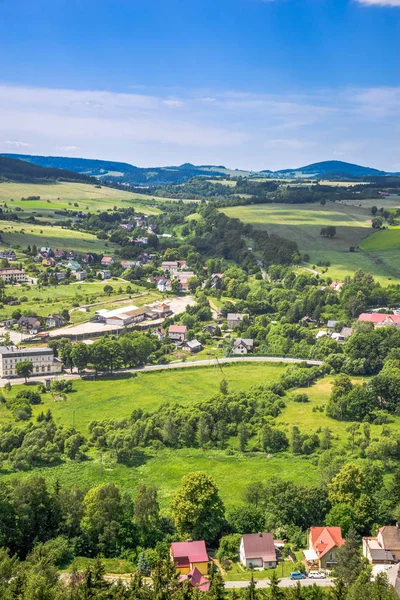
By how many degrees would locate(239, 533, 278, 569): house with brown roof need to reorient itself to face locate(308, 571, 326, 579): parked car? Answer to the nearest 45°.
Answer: approximately 90° to its left

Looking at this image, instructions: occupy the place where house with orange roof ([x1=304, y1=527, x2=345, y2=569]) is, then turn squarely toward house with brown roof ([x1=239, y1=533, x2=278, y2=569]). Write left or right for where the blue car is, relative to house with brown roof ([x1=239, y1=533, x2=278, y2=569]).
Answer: left

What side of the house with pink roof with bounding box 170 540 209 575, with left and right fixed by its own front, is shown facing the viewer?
front

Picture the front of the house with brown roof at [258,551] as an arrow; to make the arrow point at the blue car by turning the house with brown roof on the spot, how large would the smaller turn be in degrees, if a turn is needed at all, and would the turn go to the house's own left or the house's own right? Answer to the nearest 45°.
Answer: approximately 45° to the house's own left

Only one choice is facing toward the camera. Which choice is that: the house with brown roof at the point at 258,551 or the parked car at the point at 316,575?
the house with brown roof

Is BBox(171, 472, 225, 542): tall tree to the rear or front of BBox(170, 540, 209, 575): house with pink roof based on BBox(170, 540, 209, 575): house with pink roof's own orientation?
to the rear

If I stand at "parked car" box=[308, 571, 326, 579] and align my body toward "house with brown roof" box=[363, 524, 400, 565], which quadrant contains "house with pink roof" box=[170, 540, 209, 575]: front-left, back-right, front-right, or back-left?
back-left

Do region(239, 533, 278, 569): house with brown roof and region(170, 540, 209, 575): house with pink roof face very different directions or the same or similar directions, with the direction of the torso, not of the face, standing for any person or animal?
same or similar directions

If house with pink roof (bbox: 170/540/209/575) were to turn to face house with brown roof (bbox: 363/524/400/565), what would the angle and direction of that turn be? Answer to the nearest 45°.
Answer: approximately 90° to its left

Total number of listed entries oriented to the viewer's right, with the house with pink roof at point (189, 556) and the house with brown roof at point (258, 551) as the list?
0

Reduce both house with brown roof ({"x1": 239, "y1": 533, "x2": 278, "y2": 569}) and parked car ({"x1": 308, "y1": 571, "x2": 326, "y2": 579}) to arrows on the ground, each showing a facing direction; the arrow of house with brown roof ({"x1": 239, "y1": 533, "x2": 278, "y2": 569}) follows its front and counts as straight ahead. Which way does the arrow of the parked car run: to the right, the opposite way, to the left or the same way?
to the left

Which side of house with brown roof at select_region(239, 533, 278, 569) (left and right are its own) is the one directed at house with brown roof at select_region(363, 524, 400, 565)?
left

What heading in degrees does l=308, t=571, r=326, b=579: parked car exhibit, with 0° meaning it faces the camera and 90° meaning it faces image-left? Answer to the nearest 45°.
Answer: approximately 270°

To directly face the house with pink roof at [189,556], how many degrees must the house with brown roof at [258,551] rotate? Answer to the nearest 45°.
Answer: approximately 90° to its right

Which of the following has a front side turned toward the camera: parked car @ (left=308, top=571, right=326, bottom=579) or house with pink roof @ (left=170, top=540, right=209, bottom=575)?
the house with pink roof
